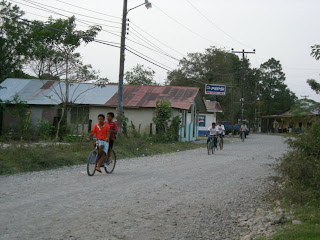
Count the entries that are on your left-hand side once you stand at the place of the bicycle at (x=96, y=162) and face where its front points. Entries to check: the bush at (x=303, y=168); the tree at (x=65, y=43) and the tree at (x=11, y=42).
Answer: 1

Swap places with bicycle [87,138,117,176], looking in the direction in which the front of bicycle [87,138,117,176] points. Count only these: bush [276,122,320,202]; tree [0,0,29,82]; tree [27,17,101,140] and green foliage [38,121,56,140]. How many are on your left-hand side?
1

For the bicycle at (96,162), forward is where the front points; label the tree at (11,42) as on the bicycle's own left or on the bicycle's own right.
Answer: on the bicycle's own right

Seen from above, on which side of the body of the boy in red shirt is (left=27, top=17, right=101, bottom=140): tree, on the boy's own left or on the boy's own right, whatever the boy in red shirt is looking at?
on the boy's own right

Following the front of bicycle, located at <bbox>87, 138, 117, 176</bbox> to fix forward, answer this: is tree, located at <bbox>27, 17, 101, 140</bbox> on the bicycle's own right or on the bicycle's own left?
on the bicycle's own right

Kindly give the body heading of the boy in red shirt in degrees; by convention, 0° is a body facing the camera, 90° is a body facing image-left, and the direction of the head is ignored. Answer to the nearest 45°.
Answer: approximately 45°

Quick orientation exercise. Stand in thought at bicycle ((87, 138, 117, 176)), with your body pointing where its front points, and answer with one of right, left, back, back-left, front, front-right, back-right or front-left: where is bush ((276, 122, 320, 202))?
left

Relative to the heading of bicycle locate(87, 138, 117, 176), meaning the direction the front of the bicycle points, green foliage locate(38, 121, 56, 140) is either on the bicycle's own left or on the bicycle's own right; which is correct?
on the bicycle's own right
